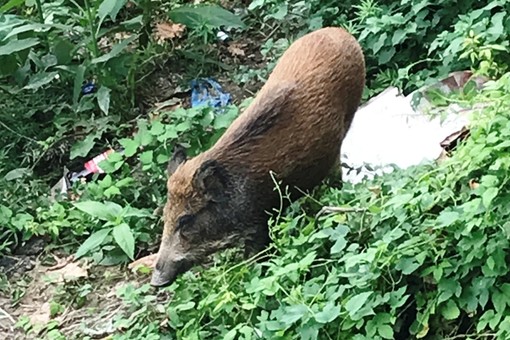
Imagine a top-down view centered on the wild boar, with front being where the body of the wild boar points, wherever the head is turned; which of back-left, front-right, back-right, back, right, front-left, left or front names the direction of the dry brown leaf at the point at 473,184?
left

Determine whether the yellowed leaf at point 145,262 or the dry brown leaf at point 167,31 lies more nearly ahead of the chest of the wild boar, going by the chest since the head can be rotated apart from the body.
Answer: the yellowed leaf

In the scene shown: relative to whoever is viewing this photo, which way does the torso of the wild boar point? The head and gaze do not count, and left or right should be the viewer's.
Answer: facing the viewer and to the left of the viewer

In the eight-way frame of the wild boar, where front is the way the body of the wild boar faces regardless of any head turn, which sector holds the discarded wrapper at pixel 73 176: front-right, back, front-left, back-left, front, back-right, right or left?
right

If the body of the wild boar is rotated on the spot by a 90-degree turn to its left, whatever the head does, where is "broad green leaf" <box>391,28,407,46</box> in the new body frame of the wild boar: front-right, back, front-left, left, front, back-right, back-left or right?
left

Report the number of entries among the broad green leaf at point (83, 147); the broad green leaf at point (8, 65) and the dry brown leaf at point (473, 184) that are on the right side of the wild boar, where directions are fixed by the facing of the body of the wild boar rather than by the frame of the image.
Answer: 2

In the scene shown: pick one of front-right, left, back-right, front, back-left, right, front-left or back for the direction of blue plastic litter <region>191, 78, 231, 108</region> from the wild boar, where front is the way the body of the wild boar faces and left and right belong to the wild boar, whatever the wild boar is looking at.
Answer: back-right

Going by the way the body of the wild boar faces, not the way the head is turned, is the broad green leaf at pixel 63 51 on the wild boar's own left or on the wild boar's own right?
on the wild boar's own right

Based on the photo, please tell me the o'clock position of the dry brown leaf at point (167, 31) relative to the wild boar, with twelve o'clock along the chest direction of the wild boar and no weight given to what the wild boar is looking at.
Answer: The dry brown leaf is roughly at 4 o'clock from the wild boar.

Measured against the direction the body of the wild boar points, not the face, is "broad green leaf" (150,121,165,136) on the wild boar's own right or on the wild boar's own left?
on the wild boar's own right

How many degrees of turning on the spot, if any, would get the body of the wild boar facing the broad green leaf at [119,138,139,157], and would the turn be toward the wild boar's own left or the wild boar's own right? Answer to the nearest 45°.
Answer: approximately 90° to the wild boar's own right

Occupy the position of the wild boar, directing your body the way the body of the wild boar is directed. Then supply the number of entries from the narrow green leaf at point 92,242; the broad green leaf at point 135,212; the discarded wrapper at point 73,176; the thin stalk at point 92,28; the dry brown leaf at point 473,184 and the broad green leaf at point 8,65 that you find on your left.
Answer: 1

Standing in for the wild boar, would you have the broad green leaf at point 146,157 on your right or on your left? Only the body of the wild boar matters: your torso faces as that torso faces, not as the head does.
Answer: on your right

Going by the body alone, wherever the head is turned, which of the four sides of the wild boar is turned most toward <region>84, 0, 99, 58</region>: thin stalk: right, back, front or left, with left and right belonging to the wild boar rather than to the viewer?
right
